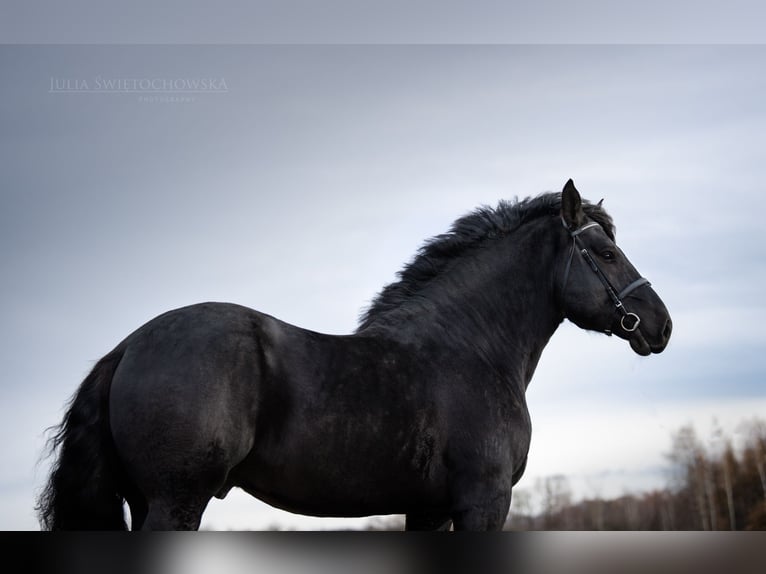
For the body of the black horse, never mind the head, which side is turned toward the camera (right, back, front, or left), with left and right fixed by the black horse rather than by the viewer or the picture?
right
